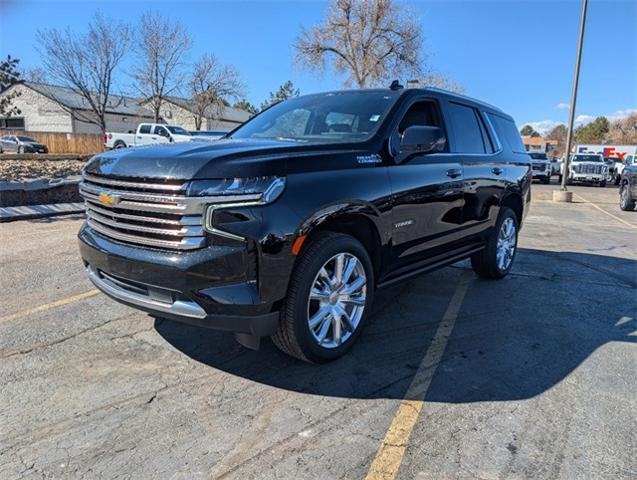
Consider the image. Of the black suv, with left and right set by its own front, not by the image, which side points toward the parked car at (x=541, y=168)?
back

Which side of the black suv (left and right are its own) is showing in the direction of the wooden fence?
right

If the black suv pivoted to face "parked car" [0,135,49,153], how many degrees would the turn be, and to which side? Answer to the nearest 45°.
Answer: approximately 90° to its right

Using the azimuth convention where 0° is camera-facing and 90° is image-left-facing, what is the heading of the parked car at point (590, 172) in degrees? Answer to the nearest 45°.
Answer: approximately 0°

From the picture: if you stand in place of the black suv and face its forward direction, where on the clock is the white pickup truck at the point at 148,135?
The white pickup truck is roughly at 4 o'clock from the black suv.

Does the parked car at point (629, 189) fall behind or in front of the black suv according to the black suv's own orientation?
behind

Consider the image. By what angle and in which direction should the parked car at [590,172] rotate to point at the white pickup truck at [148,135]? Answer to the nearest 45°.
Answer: approximately 45° to its right

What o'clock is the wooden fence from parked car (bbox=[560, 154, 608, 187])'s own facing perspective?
The wooden fence is roughly at 3 o'clock from the parked car.

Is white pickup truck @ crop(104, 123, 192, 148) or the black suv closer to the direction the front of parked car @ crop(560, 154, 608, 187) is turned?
the black suv
